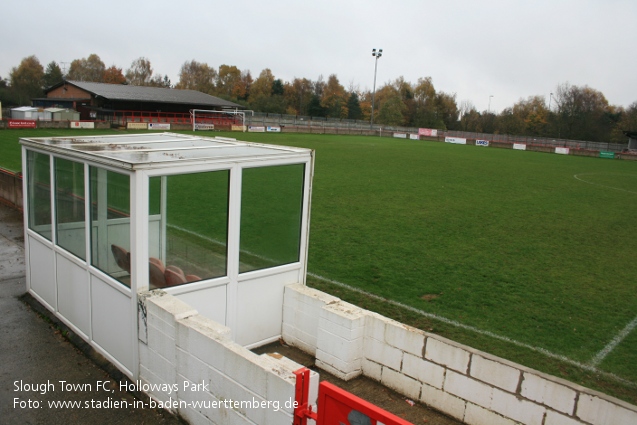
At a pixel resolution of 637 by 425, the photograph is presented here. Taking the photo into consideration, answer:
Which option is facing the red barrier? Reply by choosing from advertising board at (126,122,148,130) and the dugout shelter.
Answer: the advertising board

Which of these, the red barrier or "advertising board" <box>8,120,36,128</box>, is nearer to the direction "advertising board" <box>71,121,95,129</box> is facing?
the red barrier

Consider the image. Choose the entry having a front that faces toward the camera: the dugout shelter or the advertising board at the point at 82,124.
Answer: the advertising board

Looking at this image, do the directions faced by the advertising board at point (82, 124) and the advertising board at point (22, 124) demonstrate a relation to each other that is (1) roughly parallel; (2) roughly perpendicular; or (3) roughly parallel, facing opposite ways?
roughly parallel

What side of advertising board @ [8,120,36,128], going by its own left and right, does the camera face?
front

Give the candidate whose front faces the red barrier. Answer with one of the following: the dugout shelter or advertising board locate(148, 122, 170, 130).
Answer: the advertising board

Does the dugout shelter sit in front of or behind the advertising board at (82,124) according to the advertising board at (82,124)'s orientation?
in front

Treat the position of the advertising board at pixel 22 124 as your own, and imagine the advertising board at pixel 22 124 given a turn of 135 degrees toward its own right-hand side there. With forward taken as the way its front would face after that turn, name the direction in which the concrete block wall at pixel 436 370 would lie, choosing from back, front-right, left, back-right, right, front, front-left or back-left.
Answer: back-left

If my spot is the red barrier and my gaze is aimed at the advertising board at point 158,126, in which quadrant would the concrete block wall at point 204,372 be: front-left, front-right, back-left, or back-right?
front-left

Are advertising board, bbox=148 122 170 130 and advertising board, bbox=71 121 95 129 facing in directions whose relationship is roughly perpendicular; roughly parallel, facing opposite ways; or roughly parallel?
roughly parallel

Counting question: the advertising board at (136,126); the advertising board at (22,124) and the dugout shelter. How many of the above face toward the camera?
2

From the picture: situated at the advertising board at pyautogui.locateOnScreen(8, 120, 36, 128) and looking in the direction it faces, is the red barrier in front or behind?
in front

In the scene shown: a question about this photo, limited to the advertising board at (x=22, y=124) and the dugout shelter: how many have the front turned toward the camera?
1

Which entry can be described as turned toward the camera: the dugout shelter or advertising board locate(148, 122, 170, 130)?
the advertising board

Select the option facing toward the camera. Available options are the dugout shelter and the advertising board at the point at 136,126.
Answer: the advertising board

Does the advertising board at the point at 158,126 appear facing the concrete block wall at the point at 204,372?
yes

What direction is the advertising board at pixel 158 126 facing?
toward the camera

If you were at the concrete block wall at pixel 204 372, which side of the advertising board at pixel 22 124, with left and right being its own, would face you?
front

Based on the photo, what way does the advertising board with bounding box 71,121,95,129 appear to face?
toward the camera

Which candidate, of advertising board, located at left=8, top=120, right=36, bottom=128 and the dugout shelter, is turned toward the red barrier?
the advertising board

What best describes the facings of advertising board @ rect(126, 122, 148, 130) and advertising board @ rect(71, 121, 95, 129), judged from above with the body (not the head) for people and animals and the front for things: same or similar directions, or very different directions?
same or similar directions
